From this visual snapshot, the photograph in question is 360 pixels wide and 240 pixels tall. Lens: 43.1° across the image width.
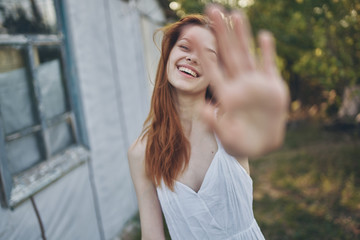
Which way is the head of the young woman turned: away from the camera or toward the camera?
toward the camera

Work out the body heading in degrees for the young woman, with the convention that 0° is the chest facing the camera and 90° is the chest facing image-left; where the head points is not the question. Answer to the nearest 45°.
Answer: approximately 0°
